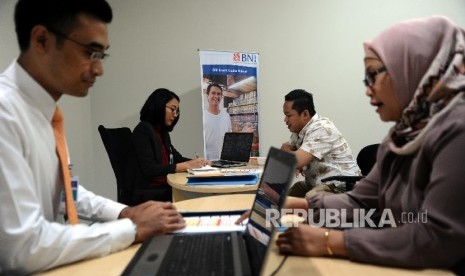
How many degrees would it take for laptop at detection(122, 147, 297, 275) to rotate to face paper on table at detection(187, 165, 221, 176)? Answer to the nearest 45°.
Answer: approximately 90° to its right

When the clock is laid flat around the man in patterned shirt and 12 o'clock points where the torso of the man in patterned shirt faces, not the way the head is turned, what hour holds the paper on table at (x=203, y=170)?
The paper on table is roughly at 11 o'clock from the man in patterned shirt.

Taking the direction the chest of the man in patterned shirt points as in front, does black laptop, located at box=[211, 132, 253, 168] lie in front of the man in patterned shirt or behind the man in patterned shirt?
in front

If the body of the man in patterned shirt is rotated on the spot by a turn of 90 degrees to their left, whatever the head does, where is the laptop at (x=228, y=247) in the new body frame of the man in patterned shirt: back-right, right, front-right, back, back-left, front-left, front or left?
front

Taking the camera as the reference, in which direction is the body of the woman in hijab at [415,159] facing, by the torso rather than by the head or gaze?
to the viewer's left

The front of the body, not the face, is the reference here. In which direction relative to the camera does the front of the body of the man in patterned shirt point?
to the viewer's left

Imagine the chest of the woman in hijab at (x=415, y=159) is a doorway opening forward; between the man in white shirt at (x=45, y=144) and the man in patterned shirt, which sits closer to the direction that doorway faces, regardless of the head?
the man in white shirt

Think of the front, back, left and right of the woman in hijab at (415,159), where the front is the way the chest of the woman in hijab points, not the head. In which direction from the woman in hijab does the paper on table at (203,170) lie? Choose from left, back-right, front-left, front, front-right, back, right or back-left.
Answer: front-right

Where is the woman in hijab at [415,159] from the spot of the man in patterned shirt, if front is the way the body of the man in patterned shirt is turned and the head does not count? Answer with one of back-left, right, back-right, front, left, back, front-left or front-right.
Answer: left

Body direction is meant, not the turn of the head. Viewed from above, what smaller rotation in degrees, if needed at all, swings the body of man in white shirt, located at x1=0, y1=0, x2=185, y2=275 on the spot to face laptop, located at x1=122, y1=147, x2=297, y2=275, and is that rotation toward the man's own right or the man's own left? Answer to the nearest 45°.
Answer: approximately 45° to the man's own right

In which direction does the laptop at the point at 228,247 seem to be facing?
to the viewer's left

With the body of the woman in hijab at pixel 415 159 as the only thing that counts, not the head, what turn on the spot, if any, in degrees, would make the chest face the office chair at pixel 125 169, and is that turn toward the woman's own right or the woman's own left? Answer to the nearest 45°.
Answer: approximately 45° to the woman's own right

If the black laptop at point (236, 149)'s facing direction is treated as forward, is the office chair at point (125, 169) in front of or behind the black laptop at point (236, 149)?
in front

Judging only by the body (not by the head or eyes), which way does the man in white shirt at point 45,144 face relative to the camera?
to the viewer's right

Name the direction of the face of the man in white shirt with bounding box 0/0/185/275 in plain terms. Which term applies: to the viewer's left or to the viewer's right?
to the viewer's right

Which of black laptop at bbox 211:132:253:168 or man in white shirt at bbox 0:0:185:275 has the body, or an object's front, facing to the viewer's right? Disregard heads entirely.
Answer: the man in white shirt

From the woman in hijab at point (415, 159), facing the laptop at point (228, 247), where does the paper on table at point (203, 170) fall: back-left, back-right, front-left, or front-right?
front-right
